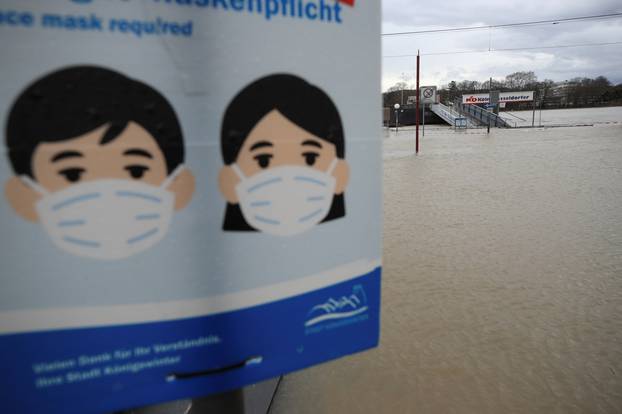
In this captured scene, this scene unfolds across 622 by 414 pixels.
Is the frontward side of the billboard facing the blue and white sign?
yes

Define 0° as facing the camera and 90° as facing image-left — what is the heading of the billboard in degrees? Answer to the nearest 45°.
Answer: approximately 0°
